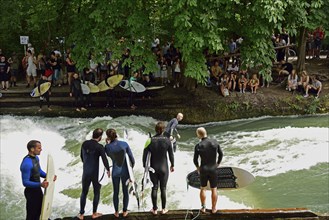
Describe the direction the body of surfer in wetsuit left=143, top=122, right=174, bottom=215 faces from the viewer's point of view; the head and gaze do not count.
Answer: away from the camera

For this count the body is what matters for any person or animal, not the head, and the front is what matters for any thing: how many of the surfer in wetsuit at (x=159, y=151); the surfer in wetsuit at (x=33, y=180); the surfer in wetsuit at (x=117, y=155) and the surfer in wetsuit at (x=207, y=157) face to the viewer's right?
1

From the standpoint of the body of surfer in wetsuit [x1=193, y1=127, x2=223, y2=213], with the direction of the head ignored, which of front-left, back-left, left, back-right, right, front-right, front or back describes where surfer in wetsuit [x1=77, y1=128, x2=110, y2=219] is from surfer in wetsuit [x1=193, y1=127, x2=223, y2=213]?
left

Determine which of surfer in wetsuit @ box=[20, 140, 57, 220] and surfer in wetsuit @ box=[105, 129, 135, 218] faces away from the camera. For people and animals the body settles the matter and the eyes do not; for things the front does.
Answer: surfer in wetsuit @ box=[105, 129, 135, 218]

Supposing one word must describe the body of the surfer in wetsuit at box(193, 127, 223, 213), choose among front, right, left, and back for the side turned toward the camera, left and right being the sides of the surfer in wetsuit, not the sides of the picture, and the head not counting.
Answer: back

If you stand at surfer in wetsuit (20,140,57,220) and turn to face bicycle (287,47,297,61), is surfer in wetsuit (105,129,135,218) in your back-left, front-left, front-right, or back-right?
front-right

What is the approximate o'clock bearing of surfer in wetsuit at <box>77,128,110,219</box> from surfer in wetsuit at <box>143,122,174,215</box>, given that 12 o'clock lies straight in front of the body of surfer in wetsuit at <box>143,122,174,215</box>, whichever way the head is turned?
surfer in wetsuit at <box>77,128,110,219</box> is roughly at 9 o'clock from surfer in wetsuit at <box>143,122,174,215</box>.

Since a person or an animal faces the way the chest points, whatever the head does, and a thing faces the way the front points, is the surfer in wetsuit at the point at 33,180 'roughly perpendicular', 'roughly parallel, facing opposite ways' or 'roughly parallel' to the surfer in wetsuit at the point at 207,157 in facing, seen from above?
roughly perpendicular

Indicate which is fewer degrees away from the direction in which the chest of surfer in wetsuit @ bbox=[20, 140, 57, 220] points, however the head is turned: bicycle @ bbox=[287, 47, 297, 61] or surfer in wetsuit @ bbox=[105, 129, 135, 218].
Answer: the surfer in wetsuit

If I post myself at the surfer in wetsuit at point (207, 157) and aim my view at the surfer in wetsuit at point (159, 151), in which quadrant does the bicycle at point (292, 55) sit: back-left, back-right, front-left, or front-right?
back-right

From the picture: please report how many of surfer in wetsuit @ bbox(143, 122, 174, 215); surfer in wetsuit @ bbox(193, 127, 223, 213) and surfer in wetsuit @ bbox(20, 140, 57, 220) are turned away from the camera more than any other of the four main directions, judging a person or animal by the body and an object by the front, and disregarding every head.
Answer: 2

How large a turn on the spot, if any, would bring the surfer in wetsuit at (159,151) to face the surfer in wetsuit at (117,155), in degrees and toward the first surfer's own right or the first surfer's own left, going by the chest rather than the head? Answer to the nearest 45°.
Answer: approximately 90° to the first surfer's own left

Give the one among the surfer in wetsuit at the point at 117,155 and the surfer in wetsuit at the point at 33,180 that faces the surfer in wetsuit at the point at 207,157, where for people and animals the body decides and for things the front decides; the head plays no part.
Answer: the surfer in wetsuit at the point at 33,180

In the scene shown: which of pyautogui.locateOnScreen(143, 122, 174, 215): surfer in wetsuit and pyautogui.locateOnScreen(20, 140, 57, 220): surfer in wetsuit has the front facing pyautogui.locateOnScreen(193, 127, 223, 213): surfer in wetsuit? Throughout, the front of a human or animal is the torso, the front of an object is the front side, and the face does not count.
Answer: pyautogui.locateOnScreen(20, 140, 57, 220): surfer in wetsuit

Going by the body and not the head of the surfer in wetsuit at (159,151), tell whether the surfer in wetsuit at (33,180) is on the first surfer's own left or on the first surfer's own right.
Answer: on the first surfer's own left

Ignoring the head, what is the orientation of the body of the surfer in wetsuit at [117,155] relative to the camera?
away from the camera

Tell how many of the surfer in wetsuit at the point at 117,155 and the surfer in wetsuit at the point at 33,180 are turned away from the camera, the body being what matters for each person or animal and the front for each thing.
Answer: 1
